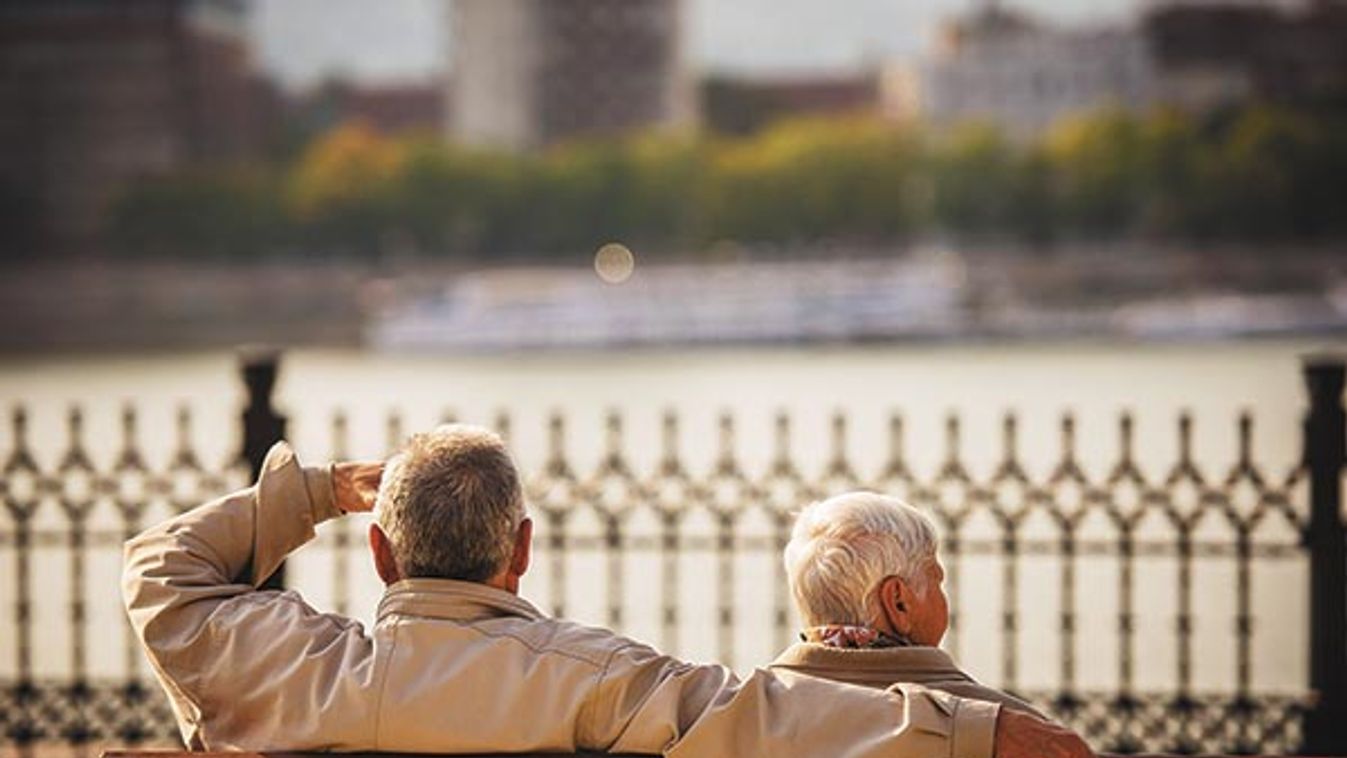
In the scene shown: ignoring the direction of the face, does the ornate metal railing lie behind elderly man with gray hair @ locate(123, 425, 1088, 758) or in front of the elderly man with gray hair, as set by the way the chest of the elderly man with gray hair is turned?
in front

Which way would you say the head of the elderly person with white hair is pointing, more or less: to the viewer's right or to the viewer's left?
to the viewer's right

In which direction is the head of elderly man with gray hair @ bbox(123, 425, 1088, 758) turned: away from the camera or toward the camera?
away from the camera

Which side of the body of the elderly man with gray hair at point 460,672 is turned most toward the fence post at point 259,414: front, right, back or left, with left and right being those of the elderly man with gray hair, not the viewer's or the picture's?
front

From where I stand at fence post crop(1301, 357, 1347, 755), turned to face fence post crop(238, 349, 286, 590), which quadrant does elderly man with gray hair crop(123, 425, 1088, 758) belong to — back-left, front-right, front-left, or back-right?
front-left

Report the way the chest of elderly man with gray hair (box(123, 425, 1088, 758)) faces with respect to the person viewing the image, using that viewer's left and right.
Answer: facing away from the viewer

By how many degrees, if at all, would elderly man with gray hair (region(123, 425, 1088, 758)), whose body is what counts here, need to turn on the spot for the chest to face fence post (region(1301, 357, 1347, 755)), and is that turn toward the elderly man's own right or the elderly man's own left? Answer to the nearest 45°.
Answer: approximately 45° to the elderly man's own right
